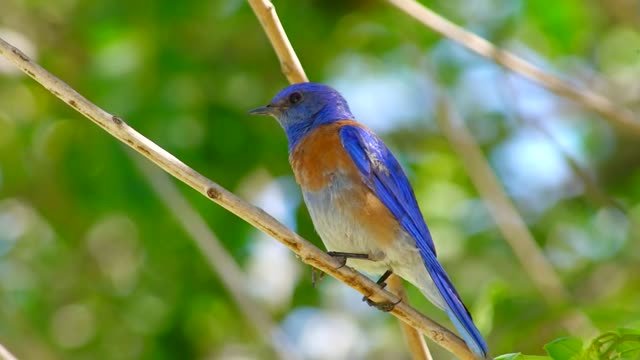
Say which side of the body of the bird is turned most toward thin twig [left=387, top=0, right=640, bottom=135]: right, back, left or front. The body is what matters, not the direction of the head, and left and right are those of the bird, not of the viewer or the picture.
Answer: back

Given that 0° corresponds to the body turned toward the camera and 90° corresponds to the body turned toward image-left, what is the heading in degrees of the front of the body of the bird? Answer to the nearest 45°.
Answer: approximately 90°

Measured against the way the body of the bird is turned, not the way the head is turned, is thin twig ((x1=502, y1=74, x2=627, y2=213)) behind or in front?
behind
